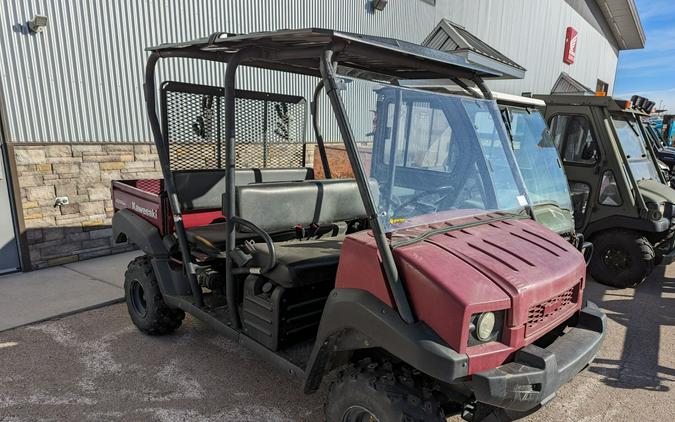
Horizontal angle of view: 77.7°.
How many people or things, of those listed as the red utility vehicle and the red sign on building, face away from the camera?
0

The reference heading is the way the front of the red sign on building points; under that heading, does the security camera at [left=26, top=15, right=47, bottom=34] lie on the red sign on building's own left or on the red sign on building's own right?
on the red sign on building's own right

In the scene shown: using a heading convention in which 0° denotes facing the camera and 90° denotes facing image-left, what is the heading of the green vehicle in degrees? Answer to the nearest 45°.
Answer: approximately 315°

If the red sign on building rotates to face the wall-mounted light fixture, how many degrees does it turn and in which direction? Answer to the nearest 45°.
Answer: approximately 45° to its right

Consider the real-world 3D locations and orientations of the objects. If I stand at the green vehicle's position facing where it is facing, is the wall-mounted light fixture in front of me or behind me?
behind

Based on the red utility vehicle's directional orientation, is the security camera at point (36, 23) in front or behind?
behind

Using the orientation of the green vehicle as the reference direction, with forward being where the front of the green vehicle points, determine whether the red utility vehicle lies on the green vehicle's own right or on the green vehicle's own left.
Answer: on the green vehicle's own right

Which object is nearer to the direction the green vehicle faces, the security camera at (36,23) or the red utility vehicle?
the red utility vehicle
